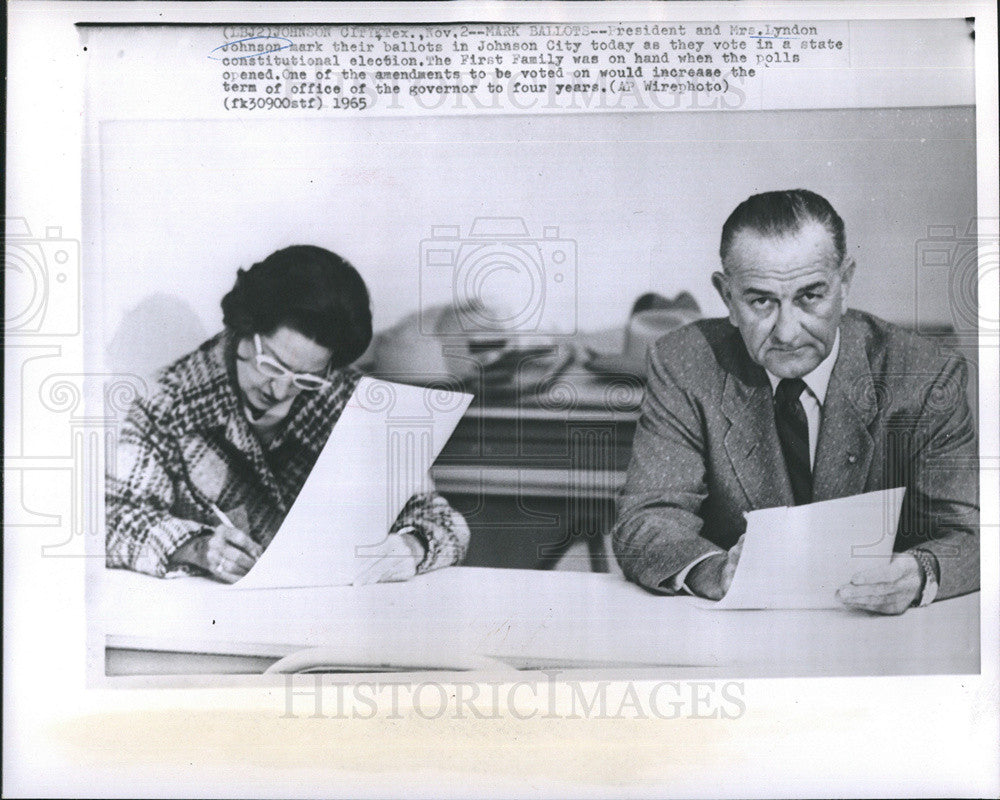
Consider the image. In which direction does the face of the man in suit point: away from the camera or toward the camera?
toward the camera

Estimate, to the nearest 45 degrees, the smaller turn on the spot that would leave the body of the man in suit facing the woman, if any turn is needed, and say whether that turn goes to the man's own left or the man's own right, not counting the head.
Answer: approximately 90° to the man's own right

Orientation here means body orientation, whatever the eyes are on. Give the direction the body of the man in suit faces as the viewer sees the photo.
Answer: toward the camera
